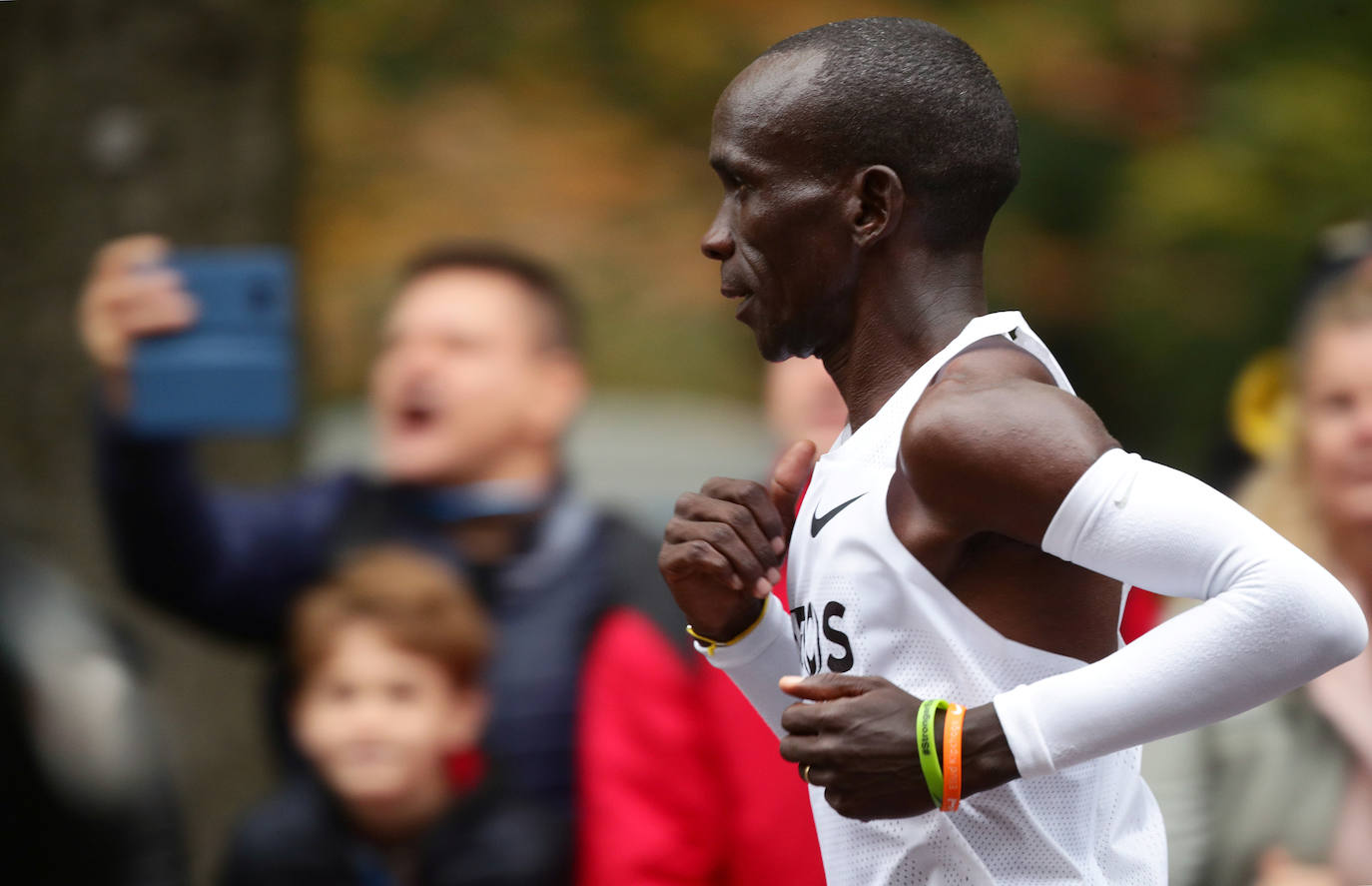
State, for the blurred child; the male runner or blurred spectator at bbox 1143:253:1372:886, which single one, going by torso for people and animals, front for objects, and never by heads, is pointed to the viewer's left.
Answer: the male runner

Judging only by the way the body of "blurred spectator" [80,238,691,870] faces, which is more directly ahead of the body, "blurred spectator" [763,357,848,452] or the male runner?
the male runner

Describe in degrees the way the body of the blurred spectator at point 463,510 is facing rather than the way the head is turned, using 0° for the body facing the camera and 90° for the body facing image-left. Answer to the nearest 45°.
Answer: approximately 45°

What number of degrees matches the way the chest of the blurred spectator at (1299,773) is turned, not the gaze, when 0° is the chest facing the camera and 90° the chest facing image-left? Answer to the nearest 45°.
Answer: approximately 0°

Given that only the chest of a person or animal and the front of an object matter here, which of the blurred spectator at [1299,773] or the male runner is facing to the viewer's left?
the male runner

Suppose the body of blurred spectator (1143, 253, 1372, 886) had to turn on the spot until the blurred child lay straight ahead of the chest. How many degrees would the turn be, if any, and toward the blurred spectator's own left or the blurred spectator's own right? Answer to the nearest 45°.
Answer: approximately 90° to the blurred spectator's own right

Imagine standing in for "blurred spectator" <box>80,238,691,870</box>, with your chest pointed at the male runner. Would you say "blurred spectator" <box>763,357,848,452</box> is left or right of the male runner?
left

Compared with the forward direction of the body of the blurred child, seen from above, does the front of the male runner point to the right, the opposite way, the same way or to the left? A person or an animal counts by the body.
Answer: to the right

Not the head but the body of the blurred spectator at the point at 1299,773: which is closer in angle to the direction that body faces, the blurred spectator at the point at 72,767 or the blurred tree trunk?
the blurred spectator

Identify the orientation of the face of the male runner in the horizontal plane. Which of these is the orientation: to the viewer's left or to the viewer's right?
to the viewer's left

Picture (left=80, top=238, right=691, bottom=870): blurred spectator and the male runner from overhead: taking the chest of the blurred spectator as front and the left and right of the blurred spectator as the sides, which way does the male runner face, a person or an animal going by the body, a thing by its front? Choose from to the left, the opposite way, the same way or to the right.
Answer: to the right

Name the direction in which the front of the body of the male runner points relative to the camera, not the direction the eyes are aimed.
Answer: to the viewer's left
